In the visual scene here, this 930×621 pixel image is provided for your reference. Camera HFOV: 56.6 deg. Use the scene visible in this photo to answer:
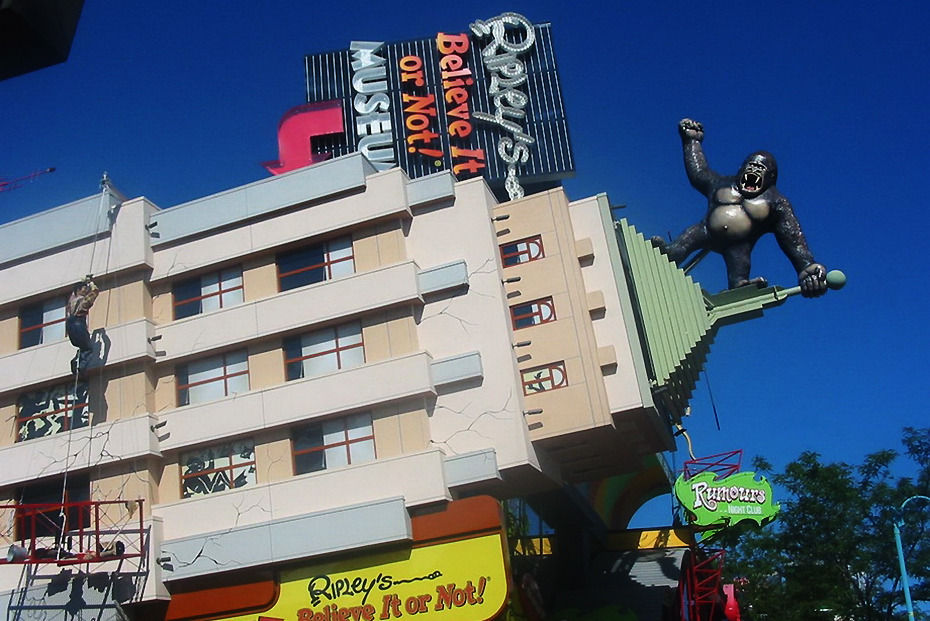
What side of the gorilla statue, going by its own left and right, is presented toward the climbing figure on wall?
right

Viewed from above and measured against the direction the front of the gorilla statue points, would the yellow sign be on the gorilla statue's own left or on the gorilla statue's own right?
on the gorilla statue's own right

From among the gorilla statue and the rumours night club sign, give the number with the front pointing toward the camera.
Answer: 2

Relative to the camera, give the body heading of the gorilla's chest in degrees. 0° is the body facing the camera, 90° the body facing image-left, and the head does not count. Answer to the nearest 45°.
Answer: approximately 0°

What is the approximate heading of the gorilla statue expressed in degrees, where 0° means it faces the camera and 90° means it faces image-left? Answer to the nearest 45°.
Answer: approximately 0°

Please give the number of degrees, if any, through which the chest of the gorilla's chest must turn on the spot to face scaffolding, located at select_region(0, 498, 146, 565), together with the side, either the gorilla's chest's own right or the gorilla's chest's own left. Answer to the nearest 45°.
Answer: approximately 90° to the gorilla's chest's own right

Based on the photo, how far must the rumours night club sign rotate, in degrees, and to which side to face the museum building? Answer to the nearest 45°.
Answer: approximately 90° to its right

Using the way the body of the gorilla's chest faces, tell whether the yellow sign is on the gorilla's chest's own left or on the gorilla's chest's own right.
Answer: on the gorilla's chest's own right

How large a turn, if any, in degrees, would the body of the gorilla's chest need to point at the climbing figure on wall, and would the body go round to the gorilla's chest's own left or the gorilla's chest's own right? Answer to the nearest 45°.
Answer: approximately 90° to the gorilla's chest's own right
